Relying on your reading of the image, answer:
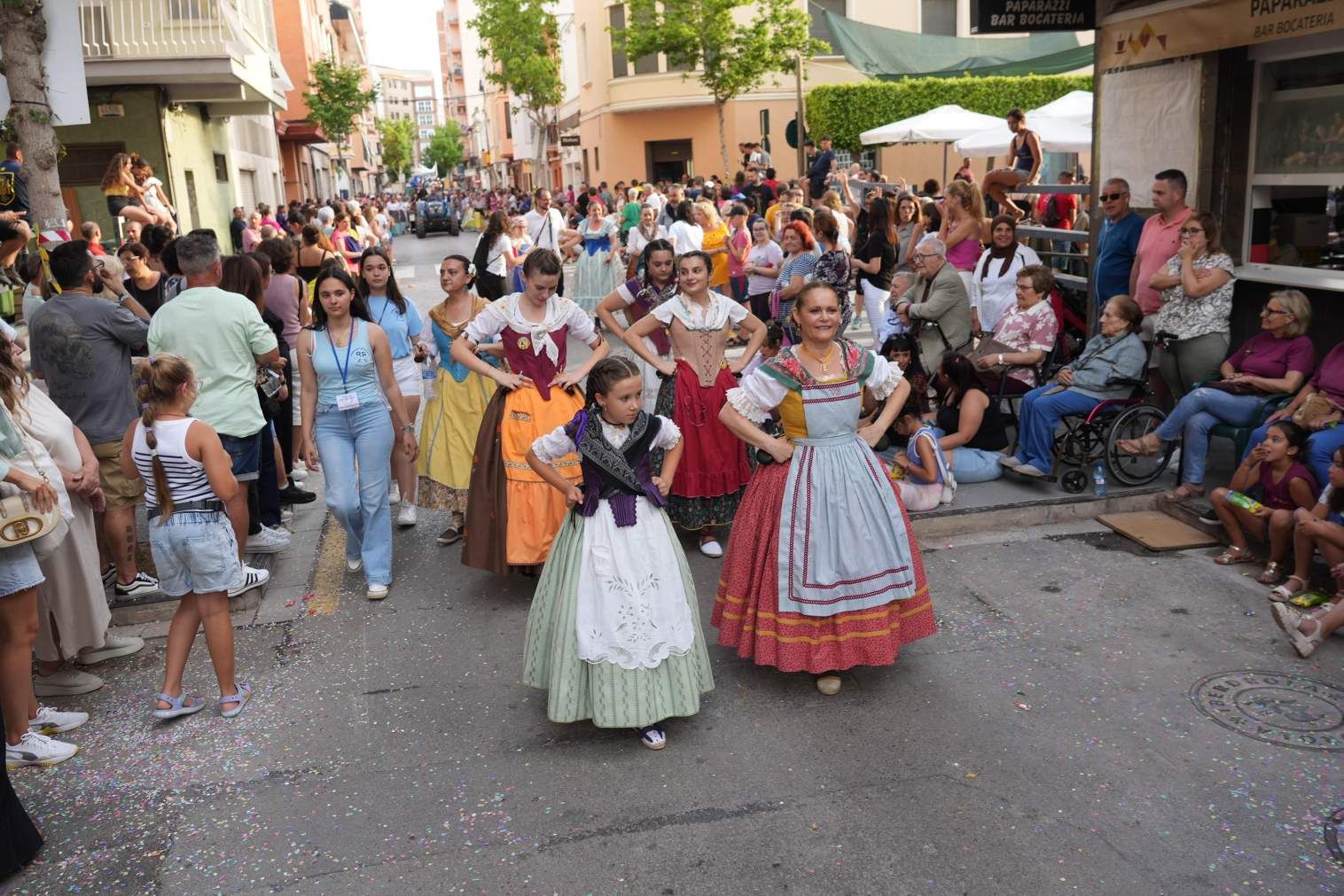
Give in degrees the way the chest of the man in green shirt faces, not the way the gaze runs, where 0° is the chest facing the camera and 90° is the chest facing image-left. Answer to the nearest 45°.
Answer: approximately 225°

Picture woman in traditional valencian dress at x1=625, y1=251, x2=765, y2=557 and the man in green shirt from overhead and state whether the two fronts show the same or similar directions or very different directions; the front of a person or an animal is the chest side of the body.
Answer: very different directions

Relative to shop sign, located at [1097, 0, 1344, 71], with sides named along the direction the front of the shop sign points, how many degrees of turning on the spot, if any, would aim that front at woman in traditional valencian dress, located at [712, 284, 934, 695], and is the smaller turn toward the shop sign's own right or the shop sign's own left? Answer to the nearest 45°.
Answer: approximately 45° to the shop sign's own left

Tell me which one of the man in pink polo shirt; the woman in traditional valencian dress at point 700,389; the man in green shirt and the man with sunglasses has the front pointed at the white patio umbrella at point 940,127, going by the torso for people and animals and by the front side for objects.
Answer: the man in green shirt

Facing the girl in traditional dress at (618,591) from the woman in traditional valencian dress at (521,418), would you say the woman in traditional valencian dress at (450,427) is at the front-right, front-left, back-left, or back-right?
back-right

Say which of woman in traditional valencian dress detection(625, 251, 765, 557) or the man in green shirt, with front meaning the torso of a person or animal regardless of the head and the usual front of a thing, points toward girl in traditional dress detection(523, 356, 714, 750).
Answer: the woman in traditional valencian dress

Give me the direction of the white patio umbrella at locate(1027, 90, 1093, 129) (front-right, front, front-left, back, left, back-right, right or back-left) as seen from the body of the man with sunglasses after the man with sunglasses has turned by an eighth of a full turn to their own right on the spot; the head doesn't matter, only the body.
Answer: right

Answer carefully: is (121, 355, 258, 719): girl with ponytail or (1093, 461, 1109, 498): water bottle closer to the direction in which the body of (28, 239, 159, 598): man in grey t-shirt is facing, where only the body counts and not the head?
the water bottle
